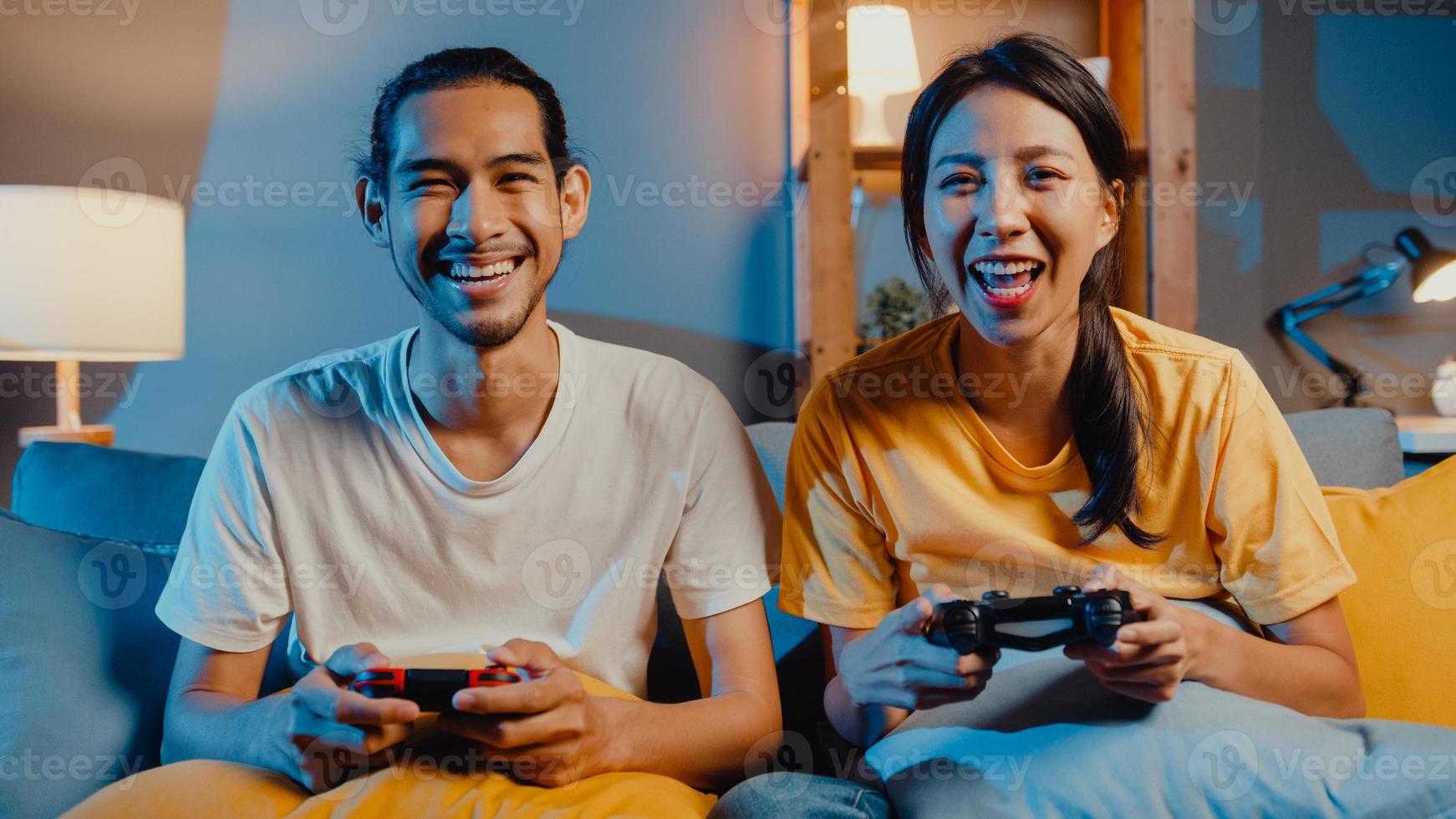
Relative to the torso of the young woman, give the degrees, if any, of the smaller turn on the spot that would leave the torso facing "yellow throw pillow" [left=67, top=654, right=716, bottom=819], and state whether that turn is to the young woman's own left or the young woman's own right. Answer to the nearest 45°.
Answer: approximately 45° to the young woman's own right

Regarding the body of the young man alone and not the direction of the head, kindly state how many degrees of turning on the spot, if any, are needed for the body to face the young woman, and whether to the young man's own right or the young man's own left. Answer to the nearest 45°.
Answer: approximately 90° to the young man's own left

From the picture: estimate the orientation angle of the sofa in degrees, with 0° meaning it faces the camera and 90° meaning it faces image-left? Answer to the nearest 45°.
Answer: approximately 0°

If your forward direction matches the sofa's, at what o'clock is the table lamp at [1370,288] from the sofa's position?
The table lamp is roughly at 8 o'clock from the sofa.
